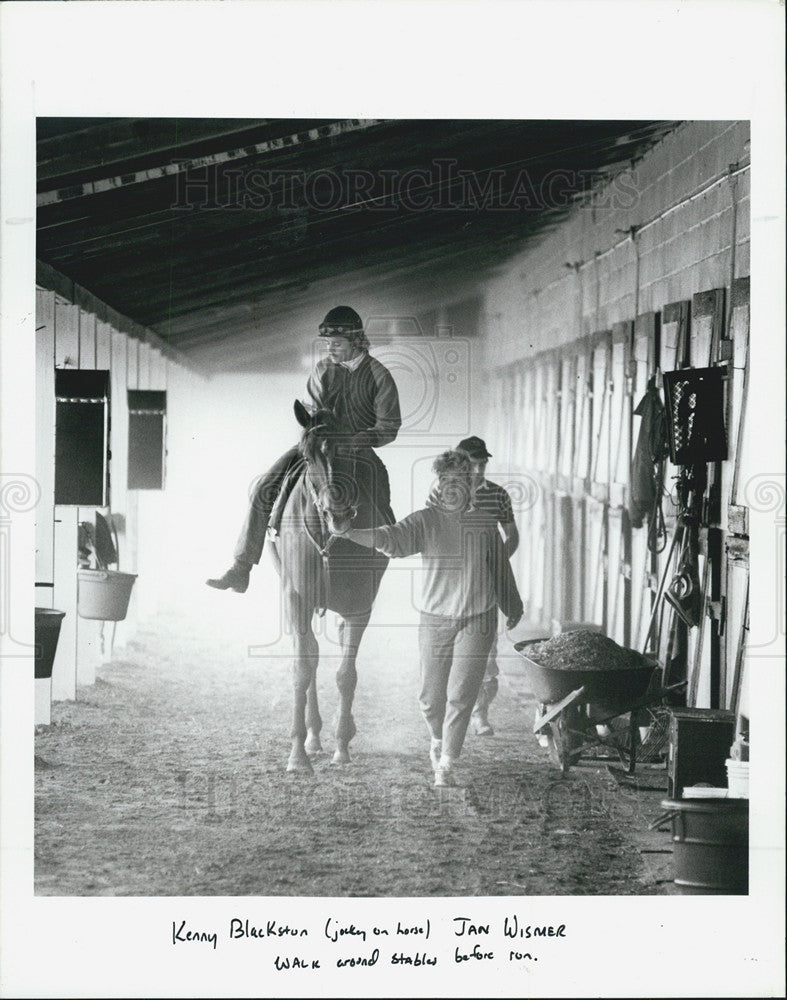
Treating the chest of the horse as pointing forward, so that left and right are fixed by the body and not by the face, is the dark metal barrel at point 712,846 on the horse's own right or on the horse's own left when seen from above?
on the horse's own left

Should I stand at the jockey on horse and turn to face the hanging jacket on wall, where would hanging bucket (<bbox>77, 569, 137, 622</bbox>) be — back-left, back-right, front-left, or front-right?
back-left

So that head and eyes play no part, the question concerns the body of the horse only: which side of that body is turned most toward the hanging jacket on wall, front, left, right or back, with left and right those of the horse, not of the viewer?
left

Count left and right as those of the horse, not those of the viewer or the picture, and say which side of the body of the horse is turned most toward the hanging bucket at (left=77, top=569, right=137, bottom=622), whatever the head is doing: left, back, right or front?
right

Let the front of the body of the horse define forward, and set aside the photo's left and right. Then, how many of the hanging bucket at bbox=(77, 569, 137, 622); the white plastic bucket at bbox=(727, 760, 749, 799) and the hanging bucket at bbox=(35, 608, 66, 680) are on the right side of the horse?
2

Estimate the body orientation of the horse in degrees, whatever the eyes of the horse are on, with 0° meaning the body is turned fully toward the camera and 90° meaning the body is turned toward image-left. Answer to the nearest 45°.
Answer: approximately 0°

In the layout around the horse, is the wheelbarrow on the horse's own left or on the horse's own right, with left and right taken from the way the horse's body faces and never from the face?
on the horse's own left

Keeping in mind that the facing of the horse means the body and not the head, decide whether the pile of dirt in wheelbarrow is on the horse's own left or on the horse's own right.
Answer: on the horse's own left

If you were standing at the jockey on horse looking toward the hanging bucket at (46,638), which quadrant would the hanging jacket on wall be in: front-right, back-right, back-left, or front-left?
back-right

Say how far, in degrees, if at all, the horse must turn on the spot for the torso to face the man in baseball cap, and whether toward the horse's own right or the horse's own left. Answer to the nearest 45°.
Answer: approximately 90° to the horse's own left
